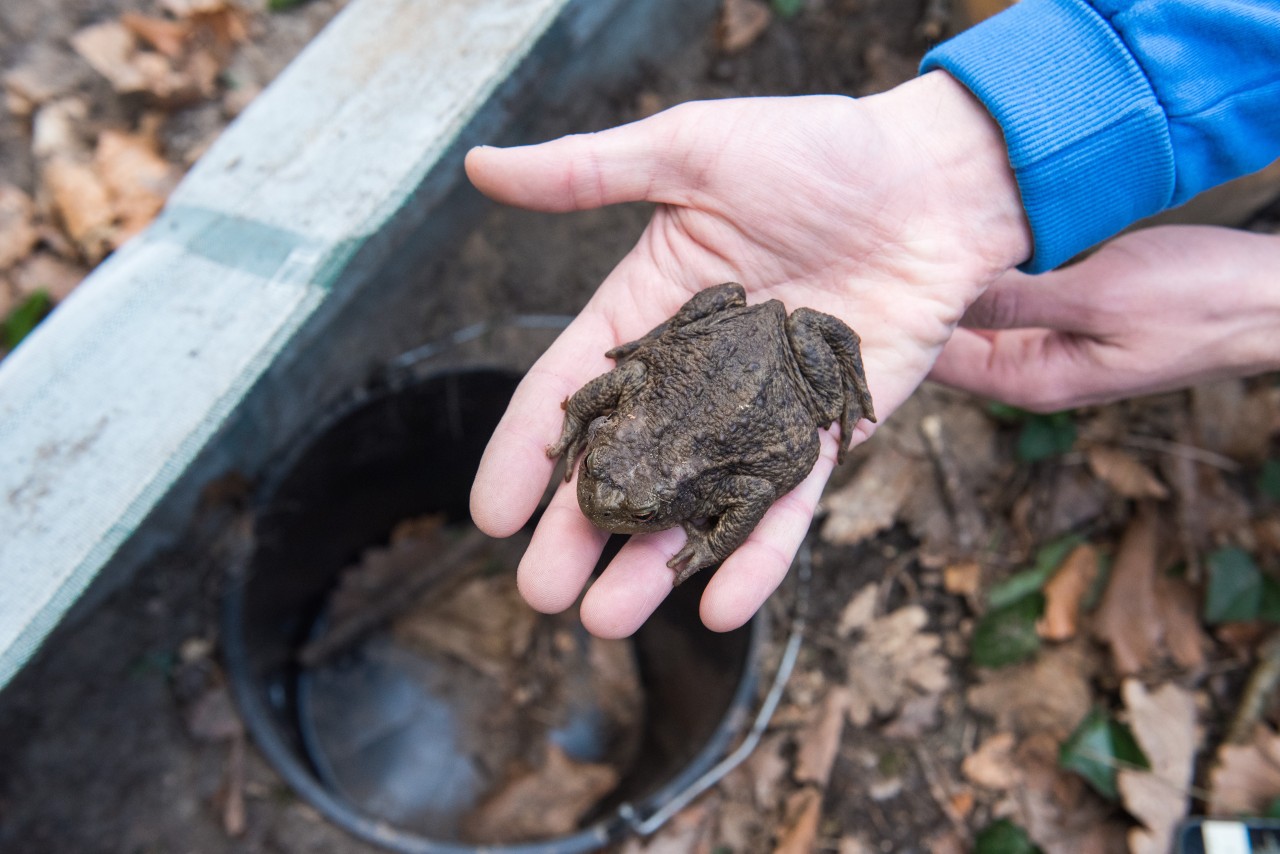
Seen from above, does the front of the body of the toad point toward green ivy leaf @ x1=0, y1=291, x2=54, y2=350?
no

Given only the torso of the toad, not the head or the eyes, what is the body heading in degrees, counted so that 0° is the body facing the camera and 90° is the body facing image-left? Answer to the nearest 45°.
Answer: approximately 45°

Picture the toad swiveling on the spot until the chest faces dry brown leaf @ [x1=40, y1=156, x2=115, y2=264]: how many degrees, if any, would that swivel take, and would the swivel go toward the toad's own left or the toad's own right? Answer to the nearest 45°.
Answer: approximately 90° to the toad's own right

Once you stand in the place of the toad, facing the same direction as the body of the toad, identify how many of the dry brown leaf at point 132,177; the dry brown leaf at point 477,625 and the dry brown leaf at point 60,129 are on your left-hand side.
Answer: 0

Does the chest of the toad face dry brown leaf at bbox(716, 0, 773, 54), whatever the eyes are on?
no

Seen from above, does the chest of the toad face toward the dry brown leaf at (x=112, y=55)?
no
